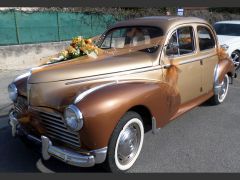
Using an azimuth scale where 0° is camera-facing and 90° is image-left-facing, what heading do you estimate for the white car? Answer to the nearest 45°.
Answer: approximately 45°

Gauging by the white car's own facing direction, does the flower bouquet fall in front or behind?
in front
